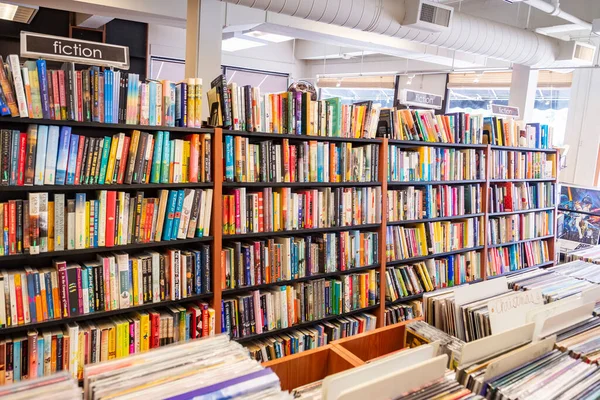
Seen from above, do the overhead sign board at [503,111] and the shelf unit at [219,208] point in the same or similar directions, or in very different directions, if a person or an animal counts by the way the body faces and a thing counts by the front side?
same or similar directions

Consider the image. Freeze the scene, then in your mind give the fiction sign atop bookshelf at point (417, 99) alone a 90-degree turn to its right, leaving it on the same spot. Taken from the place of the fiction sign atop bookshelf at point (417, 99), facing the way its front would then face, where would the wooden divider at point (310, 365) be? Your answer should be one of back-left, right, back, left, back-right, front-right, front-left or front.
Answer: front-left

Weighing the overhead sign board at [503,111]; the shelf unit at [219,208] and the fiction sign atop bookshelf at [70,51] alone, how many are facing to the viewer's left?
0

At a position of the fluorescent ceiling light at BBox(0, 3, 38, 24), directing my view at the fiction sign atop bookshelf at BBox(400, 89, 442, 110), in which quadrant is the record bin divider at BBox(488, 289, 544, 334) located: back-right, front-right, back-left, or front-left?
front-right

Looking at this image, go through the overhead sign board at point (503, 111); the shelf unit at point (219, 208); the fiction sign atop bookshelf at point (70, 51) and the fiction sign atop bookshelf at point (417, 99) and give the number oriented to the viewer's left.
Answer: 0

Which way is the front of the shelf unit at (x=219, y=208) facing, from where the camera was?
facing the viewer and to the right of the viewer

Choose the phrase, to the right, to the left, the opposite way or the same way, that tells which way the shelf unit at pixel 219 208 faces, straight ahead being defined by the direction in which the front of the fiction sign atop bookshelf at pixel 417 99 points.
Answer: the same way

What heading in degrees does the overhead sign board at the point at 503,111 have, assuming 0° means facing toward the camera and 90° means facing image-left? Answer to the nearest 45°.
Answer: approximately 315°

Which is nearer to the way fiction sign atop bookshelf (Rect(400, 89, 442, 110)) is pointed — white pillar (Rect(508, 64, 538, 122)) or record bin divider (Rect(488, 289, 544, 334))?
the record bin divider

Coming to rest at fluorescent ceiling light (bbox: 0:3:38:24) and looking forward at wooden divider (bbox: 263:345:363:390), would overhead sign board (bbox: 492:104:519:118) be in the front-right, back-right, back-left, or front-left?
front-left

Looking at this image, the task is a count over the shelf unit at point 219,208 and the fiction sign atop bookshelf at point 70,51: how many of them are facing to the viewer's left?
0

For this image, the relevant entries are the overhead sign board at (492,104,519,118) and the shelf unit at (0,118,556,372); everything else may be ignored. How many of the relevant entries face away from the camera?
0

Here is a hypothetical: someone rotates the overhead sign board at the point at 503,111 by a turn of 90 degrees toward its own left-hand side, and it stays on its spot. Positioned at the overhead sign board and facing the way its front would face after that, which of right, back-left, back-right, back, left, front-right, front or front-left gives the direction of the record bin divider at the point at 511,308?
back-right

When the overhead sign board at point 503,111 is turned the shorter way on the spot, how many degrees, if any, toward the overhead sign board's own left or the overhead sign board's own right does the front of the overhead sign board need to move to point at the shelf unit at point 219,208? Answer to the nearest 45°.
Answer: approximately 90° to the overhead sign board's own right

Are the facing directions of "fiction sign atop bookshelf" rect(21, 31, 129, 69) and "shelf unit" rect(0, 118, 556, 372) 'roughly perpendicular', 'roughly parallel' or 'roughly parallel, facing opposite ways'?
roughly parallel

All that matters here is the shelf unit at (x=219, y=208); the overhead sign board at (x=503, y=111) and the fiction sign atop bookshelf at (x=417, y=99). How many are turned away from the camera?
0
